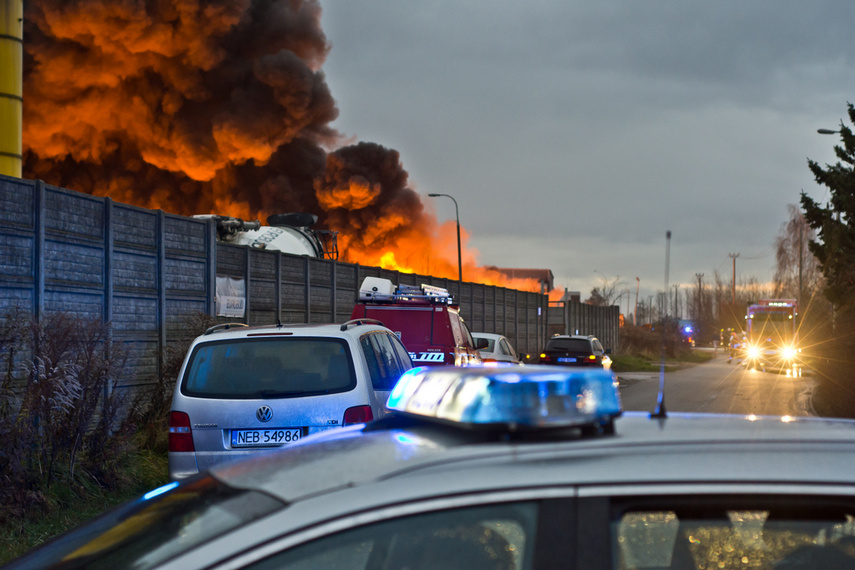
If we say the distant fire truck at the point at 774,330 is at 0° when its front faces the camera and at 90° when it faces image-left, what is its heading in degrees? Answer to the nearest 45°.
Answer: approximately 0°

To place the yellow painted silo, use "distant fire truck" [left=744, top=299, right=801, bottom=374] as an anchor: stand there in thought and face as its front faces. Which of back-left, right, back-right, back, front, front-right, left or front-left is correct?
front-right

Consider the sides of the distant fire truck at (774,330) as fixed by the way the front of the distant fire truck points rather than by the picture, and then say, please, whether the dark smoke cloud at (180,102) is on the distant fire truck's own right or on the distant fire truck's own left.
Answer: on the distant fire truck's own right

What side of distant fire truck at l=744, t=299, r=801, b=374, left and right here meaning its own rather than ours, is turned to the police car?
front

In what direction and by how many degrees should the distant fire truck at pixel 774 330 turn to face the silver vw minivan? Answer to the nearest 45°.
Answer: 0° — it already faces it

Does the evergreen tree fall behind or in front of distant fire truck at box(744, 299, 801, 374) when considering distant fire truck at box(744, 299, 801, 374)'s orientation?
in front

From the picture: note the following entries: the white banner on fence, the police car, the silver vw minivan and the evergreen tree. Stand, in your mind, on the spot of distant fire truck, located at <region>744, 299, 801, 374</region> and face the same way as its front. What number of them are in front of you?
4

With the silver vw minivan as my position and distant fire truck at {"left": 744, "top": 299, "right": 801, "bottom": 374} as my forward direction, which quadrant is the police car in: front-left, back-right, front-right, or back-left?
back-right

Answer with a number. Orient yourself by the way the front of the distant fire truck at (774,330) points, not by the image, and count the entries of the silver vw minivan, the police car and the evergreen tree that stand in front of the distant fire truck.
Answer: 3

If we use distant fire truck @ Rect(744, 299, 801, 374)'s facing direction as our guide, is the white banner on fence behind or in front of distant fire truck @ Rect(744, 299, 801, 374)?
in front

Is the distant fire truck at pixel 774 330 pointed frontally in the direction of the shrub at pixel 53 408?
yes
